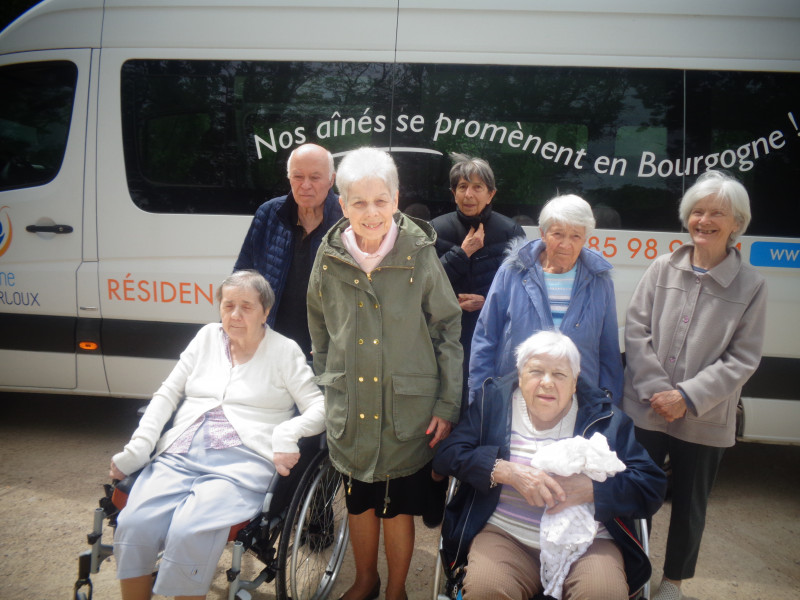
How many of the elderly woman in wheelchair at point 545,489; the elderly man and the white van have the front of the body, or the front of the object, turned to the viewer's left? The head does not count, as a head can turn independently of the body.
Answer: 1

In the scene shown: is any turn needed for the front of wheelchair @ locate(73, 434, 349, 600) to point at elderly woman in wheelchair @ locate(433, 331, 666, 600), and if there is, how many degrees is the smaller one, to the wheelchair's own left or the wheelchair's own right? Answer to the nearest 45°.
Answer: approximately 90° to the wheelchair's own left

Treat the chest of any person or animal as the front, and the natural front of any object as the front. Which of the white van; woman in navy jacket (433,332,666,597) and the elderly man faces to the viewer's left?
the white van

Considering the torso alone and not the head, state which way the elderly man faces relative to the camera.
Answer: toward the camera

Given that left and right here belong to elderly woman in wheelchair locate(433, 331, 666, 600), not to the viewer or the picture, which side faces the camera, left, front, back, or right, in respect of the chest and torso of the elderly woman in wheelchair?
front

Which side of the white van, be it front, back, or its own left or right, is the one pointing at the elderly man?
left

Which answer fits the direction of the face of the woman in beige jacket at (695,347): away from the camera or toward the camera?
toward the camera

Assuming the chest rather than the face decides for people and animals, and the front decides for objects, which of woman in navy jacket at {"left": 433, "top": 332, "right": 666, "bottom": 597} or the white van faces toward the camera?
the woman in navy jacket

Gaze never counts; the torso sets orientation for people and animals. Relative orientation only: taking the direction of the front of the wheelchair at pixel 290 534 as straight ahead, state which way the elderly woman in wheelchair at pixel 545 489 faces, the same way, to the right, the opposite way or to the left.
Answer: the same way

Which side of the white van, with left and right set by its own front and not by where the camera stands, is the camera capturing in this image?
left

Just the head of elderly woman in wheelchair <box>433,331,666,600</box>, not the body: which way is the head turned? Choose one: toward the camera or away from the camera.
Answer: toward the camera

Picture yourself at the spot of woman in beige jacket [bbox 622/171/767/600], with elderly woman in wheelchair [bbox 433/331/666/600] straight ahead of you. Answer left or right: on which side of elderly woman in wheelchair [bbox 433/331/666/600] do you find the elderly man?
right
